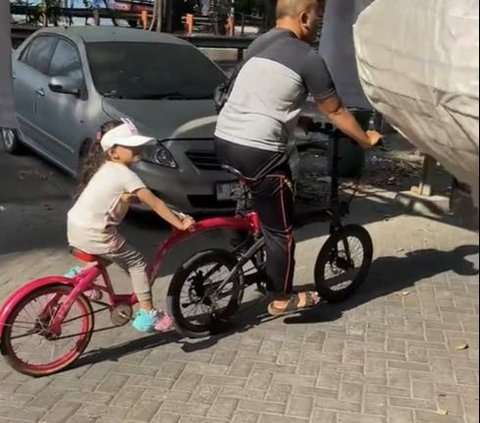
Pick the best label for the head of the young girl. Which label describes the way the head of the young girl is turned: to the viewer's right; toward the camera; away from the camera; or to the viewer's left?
to the viewer's right

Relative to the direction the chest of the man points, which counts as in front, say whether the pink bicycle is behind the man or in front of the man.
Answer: behind

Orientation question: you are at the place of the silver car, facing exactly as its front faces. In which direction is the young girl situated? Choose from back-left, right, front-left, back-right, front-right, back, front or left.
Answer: front-right

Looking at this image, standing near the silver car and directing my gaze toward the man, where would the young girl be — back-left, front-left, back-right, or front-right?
front-right

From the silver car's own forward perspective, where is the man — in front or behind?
in front

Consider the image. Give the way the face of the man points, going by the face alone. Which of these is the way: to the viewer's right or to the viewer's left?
to the viewer's right

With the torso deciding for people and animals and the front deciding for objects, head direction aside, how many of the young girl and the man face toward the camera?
0

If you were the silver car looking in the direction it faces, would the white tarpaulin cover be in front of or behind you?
in front

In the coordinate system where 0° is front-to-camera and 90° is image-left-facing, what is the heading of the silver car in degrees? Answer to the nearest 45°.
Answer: approximately 315°

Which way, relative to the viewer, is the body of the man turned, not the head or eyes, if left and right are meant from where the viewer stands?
facing away from the viewer and to the right of the viewer

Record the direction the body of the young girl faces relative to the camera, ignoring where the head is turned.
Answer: to the viewer's right

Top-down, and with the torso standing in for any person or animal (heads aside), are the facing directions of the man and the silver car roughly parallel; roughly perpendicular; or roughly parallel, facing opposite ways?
roughly perpendicular
